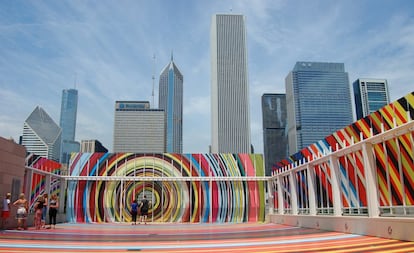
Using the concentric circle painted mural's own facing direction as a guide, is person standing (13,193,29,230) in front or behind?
in front

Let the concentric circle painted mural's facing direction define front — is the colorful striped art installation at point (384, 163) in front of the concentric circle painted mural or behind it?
in front

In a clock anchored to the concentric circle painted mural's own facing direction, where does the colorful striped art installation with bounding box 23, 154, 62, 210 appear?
The colorful striped art installation is roughly at 2 o'clock from the concentric circle painted mural.

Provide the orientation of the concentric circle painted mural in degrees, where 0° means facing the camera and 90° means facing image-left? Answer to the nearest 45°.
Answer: approximately 0°
